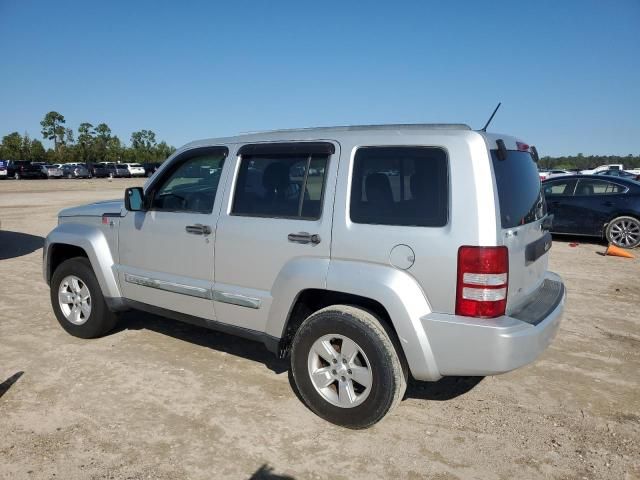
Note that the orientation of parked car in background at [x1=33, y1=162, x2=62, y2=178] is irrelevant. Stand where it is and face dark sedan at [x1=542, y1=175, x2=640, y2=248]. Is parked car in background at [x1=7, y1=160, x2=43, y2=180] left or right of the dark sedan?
right

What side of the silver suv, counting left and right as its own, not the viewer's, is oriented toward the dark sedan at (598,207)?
right

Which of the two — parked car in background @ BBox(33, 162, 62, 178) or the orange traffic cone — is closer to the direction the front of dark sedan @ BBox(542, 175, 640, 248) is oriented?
the parked car in background

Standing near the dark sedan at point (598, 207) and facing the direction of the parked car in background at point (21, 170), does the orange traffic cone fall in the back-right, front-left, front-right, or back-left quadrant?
back-left

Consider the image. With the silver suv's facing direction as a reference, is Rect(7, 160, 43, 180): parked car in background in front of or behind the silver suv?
in front

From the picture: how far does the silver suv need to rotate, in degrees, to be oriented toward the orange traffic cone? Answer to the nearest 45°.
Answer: approximately 90° to its right

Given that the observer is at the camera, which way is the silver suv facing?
facing away from the viewer and to the left of the viewer

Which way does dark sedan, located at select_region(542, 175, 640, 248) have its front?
to the viewer's left
